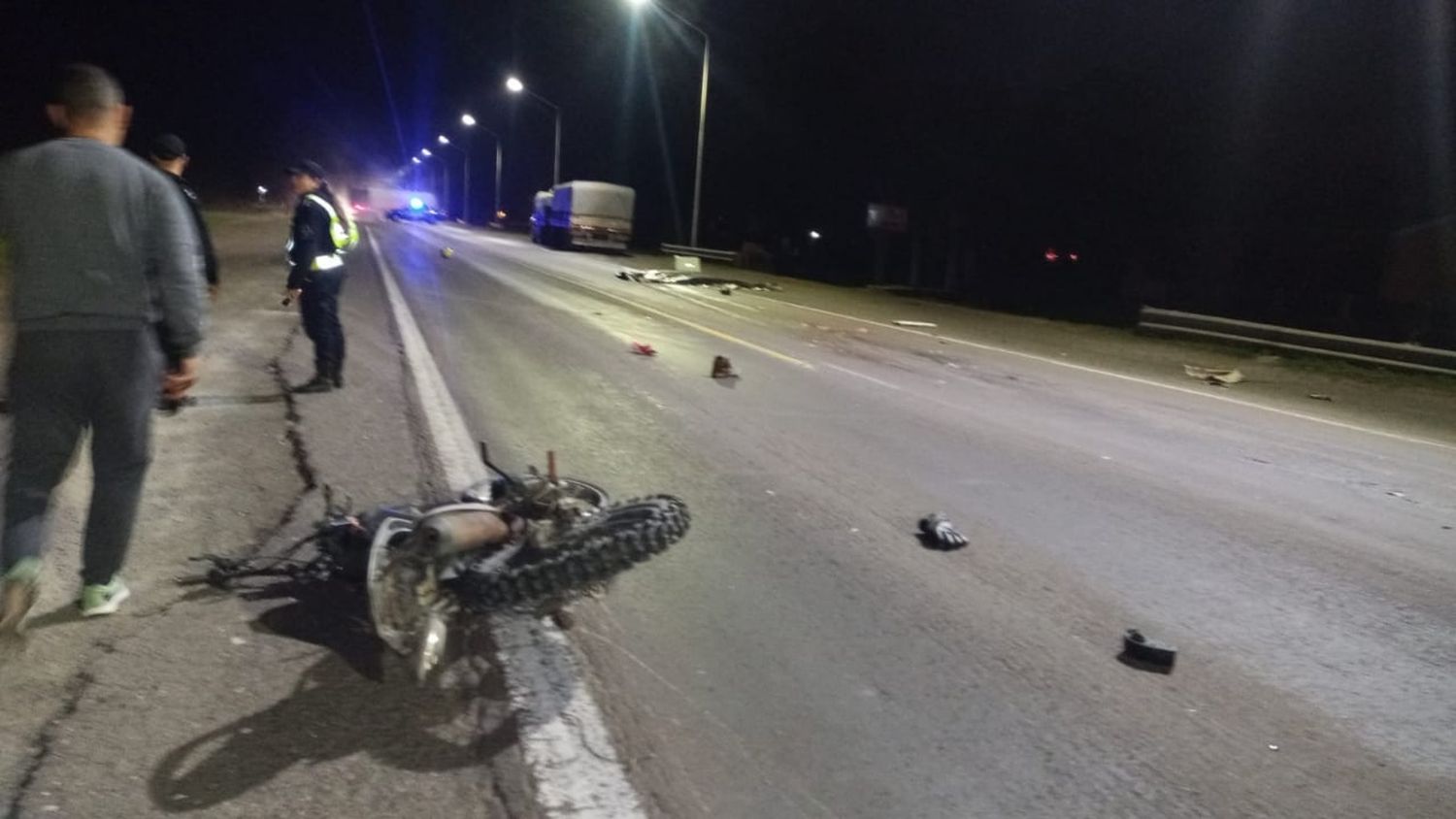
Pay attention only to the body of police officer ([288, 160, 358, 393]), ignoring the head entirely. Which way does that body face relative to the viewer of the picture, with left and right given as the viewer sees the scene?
facing to the left of the viewer

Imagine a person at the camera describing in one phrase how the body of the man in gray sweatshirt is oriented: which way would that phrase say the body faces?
away from the camera

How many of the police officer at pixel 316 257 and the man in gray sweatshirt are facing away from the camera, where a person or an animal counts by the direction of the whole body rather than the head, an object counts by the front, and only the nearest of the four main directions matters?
1

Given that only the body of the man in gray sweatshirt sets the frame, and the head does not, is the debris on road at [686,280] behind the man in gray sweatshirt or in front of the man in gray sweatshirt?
in front

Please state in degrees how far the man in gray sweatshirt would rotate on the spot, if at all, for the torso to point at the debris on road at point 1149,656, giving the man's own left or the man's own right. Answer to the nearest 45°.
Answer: approximately 135° to the man's own right
